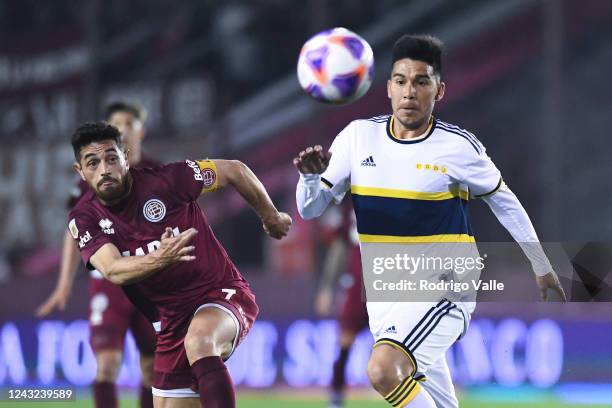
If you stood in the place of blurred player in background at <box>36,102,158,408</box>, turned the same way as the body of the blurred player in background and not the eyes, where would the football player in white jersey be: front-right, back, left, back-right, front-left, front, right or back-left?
front-left

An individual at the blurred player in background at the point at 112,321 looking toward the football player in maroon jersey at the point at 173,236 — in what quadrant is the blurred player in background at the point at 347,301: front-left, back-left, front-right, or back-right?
back-left

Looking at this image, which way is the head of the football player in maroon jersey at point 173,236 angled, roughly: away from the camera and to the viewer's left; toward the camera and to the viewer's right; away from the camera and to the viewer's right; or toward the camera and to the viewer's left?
toward the camera and to the viewer's right

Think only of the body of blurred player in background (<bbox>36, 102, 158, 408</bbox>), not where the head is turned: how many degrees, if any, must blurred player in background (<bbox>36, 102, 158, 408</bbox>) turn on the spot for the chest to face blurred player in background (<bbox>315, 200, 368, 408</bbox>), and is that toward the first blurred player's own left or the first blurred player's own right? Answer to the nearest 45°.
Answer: approximately 135° to the first blurred player's own left

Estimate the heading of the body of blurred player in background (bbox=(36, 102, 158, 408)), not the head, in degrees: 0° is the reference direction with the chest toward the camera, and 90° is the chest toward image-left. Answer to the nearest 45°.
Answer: approximately 0°

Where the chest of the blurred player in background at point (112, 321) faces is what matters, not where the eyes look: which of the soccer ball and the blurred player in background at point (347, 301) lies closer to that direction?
the soccer ball

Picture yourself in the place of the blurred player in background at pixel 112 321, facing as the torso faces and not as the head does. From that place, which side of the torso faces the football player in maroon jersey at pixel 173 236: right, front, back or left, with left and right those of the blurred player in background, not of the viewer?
front
